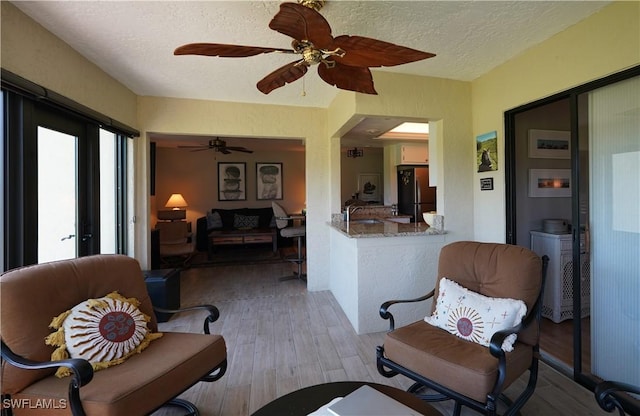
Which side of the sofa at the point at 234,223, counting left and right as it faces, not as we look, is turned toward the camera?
front

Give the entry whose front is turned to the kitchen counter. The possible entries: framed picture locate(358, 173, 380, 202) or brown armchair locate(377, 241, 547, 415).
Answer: the framed picture

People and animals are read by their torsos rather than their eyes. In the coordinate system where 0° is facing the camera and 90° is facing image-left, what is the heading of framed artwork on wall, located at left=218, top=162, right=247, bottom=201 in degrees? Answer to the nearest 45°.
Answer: approximately 0°

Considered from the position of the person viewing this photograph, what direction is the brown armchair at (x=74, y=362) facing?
facing the viewer and to the right of the viewer

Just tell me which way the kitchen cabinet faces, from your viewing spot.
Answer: facing the viewer

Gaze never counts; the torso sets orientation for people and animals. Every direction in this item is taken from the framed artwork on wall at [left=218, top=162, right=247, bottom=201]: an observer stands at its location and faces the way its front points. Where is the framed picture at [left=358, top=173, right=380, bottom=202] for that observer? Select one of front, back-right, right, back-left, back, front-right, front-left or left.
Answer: left

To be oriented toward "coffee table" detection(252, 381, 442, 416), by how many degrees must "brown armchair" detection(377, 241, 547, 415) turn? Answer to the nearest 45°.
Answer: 0° — it already faces it

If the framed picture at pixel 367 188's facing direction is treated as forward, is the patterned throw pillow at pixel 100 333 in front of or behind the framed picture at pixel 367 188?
in front

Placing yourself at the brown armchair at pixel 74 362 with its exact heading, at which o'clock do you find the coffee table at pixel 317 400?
The coffee table is roughly at 12 o'clock from the brown armchair.

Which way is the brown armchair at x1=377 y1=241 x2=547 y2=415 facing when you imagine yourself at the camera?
facing the viewer and to the left of the viewer

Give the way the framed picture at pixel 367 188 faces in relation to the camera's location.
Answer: facing the viewer

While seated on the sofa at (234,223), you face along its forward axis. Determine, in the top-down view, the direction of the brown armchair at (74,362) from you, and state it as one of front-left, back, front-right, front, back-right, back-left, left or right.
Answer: front

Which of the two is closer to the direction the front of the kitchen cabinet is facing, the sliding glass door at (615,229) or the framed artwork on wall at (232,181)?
the sliding glass door

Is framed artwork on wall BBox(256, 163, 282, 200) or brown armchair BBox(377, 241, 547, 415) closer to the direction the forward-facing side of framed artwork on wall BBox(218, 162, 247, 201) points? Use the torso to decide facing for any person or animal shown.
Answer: the brown armchair

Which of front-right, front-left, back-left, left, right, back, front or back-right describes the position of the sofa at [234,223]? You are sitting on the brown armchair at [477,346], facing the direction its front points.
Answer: right
